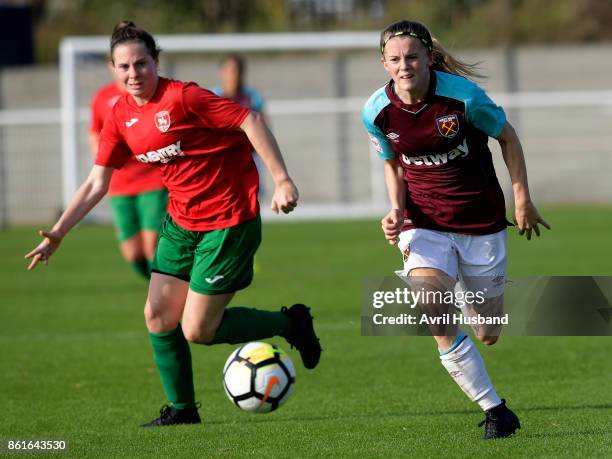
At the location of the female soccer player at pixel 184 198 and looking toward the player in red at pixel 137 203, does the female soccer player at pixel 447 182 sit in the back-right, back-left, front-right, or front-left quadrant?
back-right

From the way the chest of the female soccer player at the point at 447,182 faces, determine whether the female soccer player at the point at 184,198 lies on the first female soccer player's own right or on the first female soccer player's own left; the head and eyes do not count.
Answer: on the first female soccer player's own right

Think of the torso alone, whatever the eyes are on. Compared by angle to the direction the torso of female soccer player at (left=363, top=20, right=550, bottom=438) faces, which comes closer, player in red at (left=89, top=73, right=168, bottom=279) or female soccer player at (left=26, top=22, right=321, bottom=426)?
the female soccer player

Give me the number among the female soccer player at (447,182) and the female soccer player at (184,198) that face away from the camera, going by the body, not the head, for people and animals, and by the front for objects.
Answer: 0

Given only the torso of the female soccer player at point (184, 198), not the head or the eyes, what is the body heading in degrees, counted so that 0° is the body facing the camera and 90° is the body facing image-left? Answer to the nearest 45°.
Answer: approximately 45°

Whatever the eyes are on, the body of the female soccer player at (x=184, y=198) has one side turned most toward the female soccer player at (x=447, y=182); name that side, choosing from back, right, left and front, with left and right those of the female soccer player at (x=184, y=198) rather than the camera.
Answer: left

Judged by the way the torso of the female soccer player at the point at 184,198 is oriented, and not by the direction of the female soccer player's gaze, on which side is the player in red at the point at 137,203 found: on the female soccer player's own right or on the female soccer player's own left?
on the female soccer player's own right
